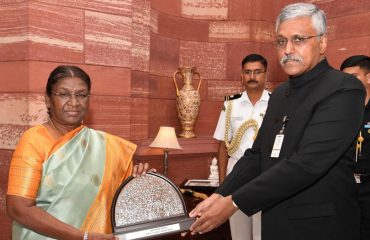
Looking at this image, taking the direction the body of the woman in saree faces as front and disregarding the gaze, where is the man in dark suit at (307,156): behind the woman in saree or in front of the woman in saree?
in front

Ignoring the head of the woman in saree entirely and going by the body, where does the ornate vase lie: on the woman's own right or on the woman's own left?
on the woman's own left

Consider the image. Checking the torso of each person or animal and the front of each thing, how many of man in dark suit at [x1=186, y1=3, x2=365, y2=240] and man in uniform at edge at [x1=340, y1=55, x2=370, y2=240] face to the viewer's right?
0

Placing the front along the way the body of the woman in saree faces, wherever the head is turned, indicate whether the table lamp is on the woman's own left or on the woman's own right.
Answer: on the woman's own left

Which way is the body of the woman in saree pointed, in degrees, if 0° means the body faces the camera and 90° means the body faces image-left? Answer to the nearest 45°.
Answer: approximately 315°

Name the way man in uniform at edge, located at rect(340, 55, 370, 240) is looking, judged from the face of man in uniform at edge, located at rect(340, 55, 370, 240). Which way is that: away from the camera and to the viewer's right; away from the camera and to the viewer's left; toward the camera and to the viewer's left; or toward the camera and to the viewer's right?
toward the camera and to the viewer's left

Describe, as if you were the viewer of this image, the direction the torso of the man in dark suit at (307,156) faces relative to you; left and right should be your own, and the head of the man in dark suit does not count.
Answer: facing the viewer and to the left of the viewer

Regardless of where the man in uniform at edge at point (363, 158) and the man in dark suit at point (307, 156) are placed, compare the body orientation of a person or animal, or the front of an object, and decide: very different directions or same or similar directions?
same or similar directions

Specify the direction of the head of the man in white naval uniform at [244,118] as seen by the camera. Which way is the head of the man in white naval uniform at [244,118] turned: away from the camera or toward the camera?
toward the camera

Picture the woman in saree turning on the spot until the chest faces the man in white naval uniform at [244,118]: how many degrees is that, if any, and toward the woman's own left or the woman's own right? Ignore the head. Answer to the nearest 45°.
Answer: approximately 90° to the woman's own left

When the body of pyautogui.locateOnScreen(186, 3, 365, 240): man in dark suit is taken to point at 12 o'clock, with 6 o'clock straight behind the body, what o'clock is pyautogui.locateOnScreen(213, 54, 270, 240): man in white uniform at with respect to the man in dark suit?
The man in white uniform is roughly at 4 o'clock from the man in dark suit.

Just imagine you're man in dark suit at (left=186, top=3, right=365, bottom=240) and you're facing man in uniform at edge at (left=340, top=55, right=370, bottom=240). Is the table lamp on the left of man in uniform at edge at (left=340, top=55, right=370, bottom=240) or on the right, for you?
left
